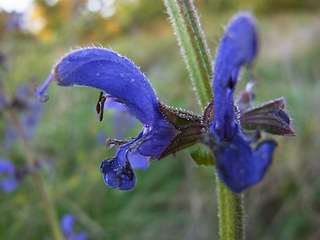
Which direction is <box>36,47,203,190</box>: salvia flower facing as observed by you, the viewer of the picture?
facing to the left of the viewer

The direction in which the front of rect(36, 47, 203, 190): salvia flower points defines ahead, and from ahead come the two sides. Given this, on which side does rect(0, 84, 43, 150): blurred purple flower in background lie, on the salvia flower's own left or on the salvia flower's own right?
on the salvia flower's own right
